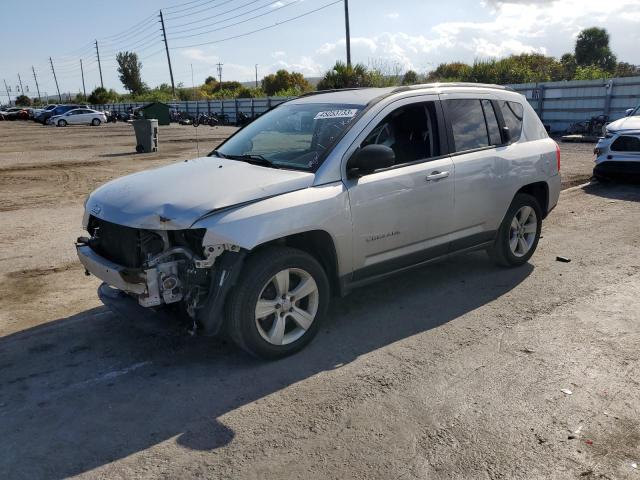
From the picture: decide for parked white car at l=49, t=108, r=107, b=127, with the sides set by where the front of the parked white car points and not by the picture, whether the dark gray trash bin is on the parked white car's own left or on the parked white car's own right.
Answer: on the parked white car's own left

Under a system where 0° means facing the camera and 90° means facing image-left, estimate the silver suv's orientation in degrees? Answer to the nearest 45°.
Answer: approximately 45°

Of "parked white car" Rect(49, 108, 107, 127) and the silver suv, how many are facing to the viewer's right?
0

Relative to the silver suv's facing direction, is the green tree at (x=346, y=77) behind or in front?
behind

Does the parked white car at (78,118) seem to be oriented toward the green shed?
no

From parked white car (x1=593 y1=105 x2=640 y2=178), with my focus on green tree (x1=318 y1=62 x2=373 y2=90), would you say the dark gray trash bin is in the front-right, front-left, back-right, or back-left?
front-left

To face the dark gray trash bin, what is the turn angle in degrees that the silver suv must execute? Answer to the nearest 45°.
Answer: approximately 135° to its right

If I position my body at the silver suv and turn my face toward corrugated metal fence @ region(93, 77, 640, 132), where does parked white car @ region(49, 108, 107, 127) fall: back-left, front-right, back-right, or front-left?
front-left

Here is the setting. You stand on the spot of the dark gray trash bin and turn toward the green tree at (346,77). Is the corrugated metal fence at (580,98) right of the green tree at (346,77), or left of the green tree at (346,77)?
right

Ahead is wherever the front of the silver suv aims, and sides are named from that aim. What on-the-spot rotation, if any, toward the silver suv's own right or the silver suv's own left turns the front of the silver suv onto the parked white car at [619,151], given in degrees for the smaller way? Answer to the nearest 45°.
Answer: approximately 180°

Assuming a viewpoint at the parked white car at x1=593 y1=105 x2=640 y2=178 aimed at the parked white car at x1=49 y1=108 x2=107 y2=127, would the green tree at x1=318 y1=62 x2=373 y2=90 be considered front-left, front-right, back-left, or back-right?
front-right

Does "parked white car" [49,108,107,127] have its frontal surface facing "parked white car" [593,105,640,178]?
no

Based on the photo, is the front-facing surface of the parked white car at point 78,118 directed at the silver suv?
no

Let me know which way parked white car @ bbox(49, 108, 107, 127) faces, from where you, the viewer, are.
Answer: facing to the left of the viewer

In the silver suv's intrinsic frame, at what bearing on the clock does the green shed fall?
The green shed is roughly at 4 o'clock from the silver suv.

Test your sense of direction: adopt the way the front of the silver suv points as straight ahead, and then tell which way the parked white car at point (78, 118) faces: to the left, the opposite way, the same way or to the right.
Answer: the same way
